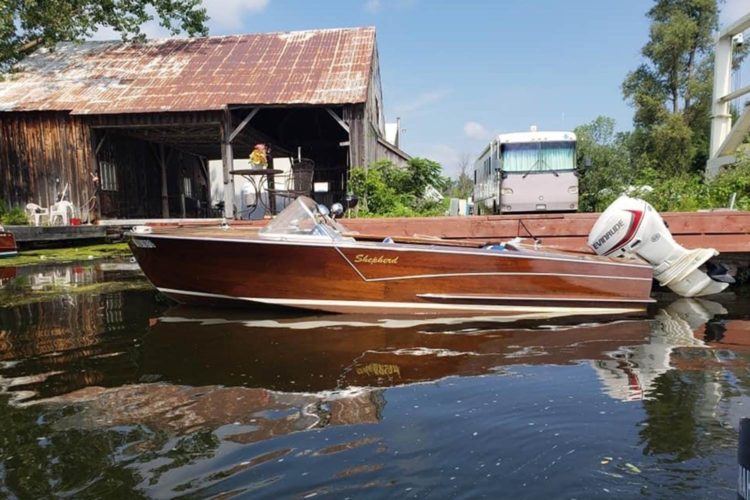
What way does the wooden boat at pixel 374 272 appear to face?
to the viewer's left

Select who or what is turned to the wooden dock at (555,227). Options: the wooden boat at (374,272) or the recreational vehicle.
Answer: the recreational vehicle

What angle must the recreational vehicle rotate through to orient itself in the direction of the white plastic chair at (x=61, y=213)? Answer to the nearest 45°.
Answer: approximately 90° to its right

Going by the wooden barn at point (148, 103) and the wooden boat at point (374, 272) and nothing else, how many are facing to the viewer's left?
1

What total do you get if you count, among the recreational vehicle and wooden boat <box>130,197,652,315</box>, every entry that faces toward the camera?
1

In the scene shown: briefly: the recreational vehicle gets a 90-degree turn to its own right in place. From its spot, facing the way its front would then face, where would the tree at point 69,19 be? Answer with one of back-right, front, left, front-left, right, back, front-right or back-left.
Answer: front

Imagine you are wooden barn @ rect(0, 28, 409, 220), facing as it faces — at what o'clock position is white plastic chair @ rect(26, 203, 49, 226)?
The white plastic chair is roughly at 3 o'clock from the wooden barn.

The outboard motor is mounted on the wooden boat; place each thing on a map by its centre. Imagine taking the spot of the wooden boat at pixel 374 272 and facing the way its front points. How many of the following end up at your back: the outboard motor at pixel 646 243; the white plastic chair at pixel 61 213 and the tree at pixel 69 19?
1

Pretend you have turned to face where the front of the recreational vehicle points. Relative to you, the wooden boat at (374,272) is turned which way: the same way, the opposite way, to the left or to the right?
to the right

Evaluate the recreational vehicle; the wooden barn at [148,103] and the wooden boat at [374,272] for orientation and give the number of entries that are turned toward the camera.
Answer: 2

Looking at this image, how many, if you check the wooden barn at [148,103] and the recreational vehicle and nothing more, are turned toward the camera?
2

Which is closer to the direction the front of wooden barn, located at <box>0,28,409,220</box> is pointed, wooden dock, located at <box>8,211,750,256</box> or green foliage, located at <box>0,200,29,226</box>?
the wooden dock

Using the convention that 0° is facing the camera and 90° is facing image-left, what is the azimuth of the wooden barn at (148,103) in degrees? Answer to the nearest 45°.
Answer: approximately 0°
